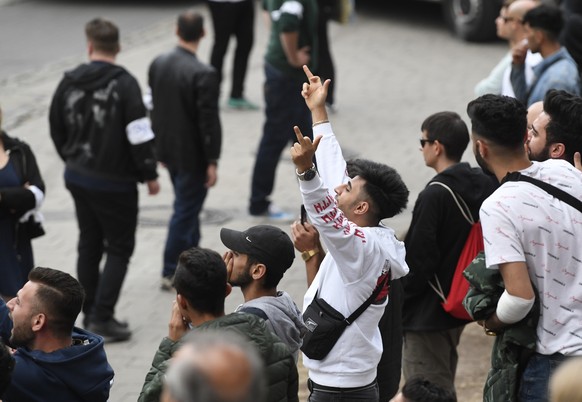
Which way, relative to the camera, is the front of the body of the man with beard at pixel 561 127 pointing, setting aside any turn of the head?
to the viewer's left

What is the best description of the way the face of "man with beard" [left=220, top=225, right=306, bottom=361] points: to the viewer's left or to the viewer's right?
to the viewer's left

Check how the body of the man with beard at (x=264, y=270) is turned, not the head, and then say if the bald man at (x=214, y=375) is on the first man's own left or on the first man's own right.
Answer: on the first man's own left

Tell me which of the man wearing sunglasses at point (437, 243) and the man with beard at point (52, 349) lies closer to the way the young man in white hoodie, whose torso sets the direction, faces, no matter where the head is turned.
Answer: the man with beard

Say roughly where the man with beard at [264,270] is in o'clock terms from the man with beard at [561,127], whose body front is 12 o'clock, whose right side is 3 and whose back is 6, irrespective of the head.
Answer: the man with beard at [264,270] is roughly at 11 o'clock from the man with beard at [561,127].

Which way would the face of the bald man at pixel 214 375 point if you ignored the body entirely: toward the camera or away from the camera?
away from the camera

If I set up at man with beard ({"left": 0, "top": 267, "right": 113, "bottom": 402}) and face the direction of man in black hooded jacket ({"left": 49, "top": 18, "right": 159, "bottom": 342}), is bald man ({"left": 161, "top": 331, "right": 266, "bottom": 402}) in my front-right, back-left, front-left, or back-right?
back-right
